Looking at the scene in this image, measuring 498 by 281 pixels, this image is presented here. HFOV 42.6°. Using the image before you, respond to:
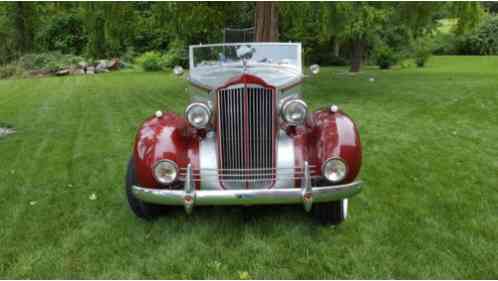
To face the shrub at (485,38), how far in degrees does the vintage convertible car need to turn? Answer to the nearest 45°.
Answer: approximately 135° to its left

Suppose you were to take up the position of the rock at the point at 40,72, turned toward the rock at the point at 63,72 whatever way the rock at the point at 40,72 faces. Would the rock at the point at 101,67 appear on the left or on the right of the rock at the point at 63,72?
left

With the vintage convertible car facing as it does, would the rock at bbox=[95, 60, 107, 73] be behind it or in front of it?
behind

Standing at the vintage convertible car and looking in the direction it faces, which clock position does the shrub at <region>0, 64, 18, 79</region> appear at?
The shrub is roughly at 5 o'clock from the vintage convertible car.

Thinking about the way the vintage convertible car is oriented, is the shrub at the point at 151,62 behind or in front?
behind

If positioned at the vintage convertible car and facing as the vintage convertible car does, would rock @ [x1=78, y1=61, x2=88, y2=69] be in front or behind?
behind

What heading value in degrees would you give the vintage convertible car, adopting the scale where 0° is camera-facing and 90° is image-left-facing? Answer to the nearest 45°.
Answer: approximately 0°

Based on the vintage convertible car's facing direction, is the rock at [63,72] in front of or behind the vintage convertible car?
behind

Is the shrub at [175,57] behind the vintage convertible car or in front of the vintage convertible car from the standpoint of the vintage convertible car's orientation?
behind

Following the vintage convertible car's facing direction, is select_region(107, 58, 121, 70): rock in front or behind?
behind
